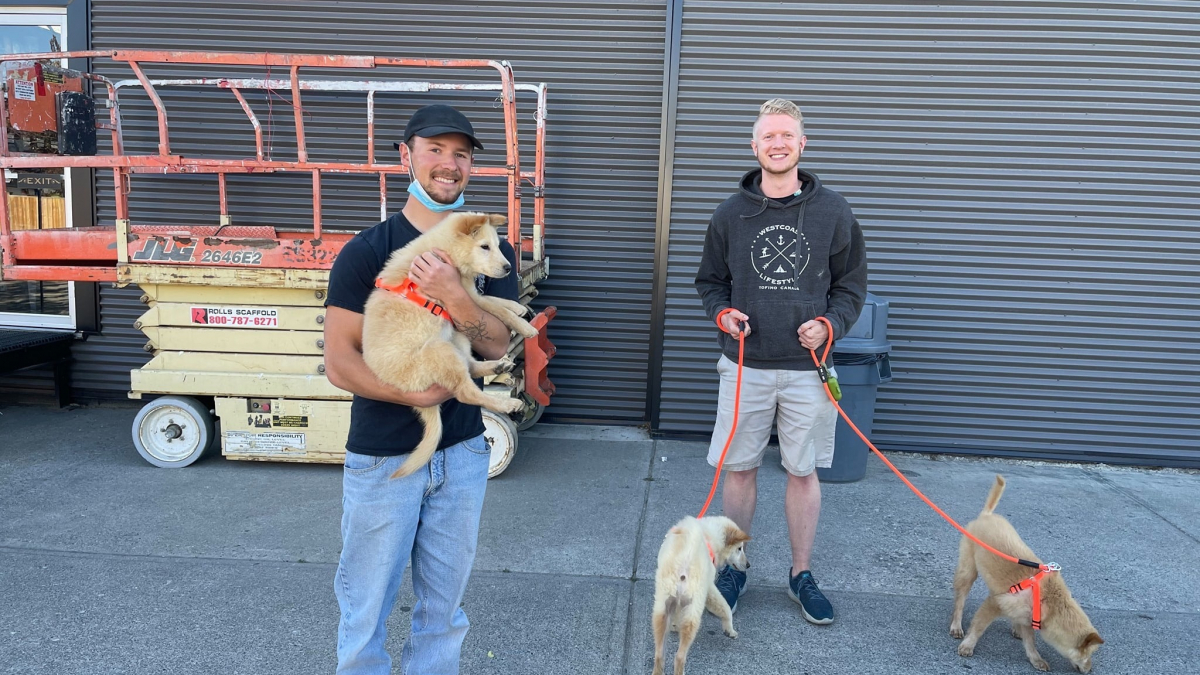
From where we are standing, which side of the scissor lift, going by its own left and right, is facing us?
left

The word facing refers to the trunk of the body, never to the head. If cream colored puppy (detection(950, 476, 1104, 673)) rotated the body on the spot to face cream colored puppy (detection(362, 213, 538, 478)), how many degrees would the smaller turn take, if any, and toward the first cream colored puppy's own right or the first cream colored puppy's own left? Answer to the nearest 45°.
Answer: approximately 90° to the first cream colored puppy's own right

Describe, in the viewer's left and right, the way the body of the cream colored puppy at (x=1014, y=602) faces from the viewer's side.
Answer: facing the viewer and to the right of the viewer

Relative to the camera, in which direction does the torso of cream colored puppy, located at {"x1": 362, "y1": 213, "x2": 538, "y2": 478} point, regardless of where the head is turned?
to the viewer's right

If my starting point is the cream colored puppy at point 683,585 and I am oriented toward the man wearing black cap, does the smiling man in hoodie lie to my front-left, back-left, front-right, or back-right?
back-right

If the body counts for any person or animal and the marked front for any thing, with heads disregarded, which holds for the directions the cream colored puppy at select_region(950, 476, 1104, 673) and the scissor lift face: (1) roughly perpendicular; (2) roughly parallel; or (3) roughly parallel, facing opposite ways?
roughly perpendicular

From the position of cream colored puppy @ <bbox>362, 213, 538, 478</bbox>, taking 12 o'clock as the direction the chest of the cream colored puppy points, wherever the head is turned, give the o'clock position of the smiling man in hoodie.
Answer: The smiling man in hoodie is roughly at 11 o'clock from the cream colored puppy.

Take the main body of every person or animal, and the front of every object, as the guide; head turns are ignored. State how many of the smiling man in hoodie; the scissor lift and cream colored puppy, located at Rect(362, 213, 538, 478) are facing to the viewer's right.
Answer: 1

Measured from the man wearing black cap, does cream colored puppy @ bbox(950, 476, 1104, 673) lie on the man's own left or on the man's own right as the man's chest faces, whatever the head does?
on the man's own left

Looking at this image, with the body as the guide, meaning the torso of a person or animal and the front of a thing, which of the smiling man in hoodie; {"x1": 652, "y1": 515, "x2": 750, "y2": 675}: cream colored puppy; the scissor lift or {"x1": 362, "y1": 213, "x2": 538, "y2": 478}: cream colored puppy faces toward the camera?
the smiling man in hoodie

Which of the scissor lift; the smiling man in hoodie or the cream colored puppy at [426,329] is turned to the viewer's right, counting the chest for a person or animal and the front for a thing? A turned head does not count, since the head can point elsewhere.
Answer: the cream colored puppy

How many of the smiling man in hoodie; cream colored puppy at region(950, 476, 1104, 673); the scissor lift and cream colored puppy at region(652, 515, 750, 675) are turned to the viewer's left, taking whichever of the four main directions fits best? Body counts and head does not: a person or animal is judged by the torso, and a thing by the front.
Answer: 1

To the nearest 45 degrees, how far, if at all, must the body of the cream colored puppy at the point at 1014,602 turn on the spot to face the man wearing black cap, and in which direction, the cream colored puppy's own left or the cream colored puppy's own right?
approximately 90° to the cream colored puppy's own right

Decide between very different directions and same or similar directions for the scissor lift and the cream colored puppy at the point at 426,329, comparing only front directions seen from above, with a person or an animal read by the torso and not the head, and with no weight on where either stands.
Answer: very different directions

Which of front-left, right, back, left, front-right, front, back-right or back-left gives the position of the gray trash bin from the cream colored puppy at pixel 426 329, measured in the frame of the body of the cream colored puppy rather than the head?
front-left

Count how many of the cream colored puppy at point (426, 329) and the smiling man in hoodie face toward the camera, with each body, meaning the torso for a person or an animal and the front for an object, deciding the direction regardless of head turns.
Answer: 1

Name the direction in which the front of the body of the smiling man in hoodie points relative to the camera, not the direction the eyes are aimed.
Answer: toward the camera

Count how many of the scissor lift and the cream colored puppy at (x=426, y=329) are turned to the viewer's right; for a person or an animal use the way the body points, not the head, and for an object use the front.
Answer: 1

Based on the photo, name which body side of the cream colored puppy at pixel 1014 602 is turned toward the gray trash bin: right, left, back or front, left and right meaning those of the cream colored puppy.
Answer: back
